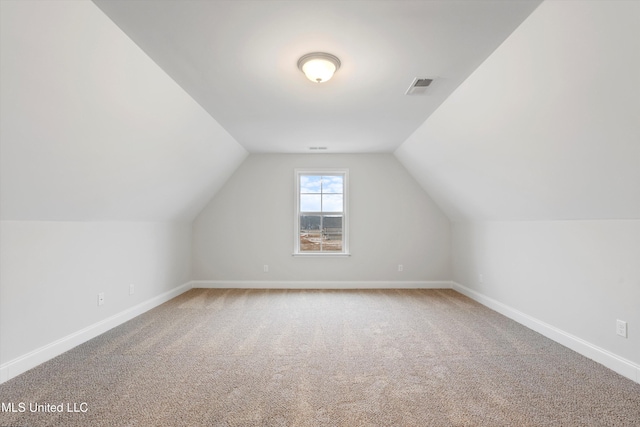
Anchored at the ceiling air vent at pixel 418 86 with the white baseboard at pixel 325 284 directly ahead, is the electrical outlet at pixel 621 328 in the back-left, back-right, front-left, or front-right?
back-right

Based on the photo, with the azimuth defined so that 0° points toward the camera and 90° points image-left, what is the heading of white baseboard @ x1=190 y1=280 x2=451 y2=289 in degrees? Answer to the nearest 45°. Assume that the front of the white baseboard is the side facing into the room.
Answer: approximately 0°

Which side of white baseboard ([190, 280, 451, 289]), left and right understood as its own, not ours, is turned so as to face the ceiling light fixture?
front

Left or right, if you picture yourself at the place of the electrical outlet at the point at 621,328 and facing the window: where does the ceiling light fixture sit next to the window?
left

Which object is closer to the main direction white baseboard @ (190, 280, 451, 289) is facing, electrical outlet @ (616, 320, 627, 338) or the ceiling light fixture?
the ceiling light fixture

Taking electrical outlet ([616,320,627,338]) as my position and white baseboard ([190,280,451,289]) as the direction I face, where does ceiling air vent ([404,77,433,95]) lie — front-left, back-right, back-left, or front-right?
front-left

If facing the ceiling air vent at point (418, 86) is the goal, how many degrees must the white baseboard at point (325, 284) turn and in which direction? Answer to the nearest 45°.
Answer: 0° — it already faces it

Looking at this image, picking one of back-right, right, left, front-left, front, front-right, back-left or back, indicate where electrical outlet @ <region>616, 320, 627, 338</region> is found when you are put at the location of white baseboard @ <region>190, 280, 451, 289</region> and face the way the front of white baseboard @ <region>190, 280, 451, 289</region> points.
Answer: front-left

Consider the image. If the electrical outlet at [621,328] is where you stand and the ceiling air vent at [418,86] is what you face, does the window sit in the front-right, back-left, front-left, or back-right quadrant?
front-right

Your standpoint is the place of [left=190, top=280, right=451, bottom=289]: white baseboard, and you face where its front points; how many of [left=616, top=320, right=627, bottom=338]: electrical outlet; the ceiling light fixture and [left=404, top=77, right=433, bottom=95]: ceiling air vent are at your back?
0
